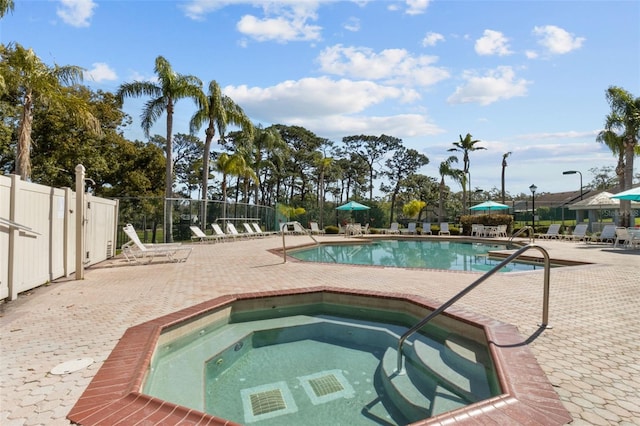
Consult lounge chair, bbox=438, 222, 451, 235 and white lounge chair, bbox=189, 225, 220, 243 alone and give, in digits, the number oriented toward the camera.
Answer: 1

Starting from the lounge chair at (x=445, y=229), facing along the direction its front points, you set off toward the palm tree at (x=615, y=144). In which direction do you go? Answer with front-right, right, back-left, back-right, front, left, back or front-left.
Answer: left

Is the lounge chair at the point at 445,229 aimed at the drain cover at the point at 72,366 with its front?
yes

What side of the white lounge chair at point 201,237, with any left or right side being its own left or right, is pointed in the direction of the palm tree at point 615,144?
front

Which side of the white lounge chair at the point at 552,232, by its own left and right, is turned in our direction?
left

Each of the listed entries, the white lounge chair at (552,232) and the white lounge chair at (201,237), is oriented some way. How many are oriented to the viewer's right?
1

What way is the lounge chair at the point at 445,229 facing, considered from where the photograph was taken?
facing the viewer

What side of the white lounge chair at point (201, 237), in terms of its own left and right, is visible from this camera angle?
right

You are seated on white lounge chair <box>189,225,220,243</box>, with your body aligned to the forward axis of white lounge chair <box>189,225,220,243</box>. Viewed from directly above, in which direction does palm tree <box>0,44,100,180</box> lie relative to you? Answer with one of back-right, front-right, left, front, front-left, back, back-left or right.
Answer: back-right

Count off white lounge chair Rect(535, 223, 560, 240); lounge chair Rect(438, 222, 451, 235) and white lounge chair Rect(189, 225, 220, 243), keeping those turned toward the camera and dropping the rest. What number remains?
1

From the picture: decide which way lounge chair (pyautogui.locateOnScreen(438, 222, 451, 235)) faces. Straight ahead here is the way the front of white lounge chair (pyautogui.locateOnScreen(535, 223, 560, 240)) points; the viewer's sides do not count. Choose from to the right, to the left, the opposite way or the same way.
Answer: to the left

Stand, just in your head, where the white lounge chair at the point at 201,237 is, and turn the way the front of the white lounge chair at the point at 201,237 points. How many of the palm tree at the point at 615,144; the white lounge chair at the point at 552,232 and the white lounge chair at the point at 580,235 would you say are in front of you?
3

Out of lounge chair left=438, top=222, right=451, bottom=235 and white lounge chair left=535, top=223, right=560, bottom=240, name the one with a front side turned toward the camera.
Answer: the lounge chair

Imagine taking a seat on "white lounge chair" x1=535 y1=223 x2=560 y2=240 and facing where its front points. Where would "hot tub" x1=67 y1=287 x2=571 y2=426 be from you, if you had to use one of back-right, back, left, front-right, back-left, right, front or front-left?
left

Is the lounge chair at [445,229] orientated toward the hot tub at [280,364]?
yes

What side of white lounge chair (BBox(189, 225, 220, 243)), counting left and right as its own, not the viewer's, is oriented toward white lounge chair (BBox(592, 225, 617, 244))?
front

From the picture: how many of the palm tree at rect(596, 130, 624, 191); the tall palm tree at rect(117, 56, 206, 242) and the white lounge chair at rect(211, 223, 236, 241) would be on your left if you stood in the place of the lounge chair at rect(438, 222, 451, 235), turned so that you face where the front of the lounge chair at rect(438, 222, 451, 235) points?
1

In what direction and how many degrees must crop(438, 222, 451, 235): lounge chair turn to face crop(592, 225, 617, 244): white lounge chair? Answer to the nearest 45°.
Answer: approximately 45° to its left
